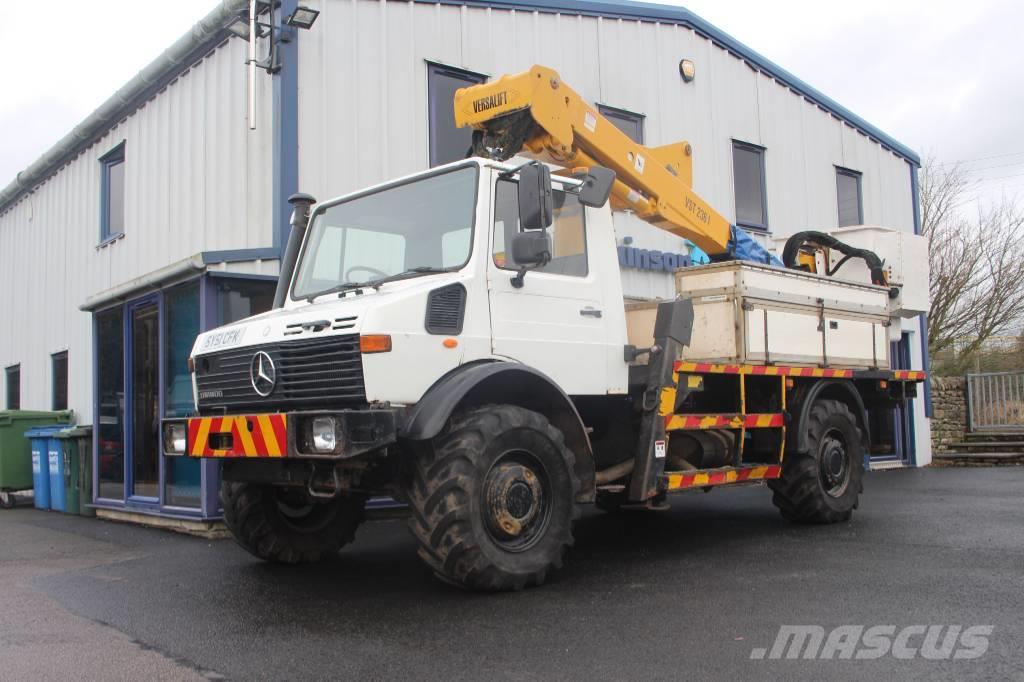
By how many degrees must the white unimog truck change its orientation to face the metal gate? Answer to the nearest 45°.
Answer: approximately 180°

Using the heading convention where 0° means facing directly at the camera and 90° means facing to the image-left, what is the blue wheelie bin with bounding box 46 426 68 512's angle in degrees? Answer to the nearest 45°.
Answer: approximately 45°

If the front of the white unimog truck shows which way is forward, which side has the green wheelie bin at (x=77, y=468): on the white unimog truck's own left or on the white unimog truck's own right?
on the white unimog truck's own right

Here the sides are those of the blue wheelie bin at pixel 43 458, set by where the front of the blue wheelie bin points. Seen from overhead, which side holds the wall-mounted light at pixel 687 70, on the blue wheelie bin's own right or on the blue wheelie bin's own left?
on the blue wheelie bin's own left

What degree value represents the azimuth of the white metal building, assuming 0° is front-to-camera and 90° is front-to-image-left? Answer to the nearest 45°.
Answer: approximately 315°
